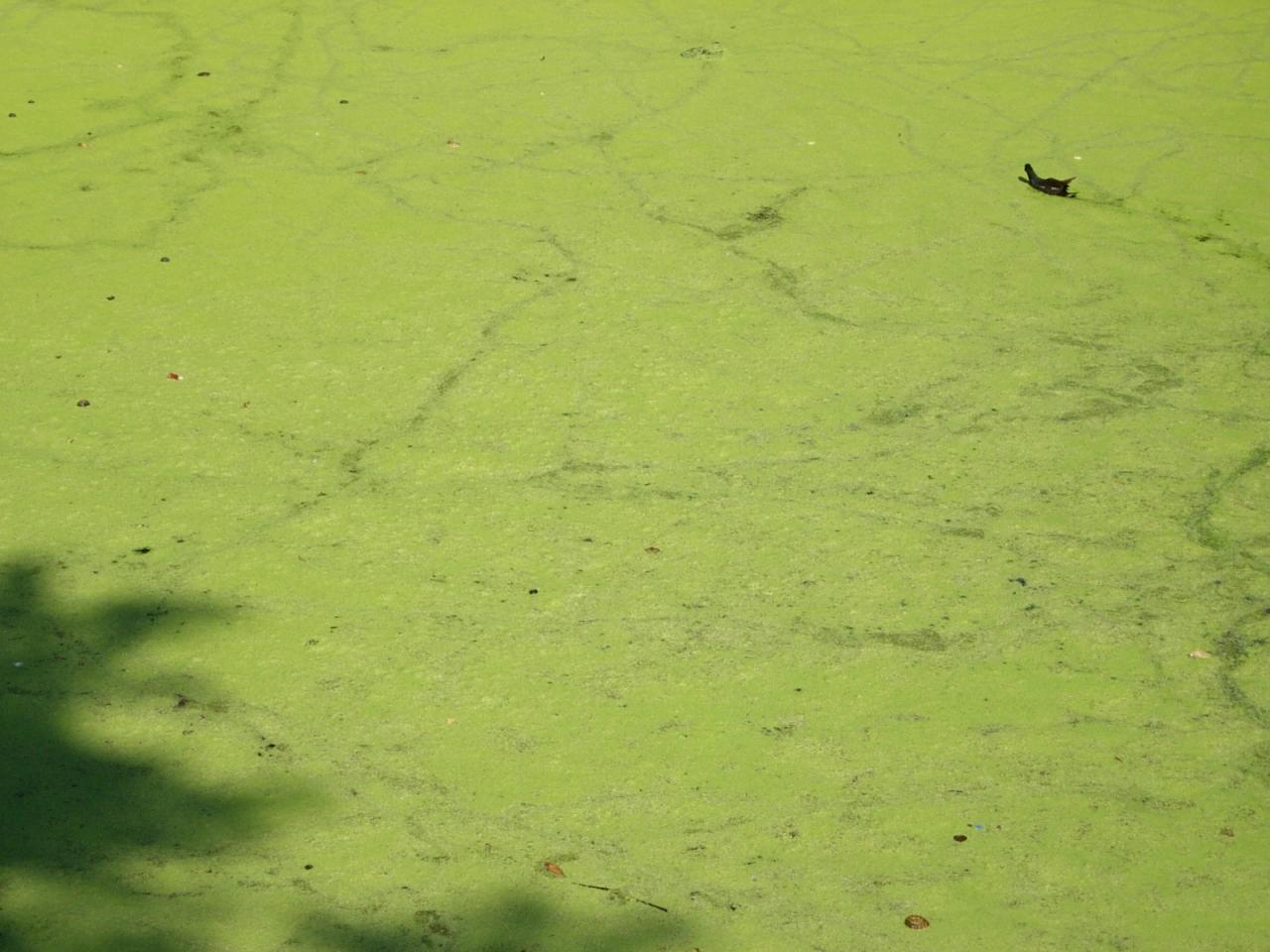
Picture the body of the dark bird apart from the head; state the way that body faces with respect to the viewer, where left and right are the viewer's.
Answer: facing to the left of the viewer
